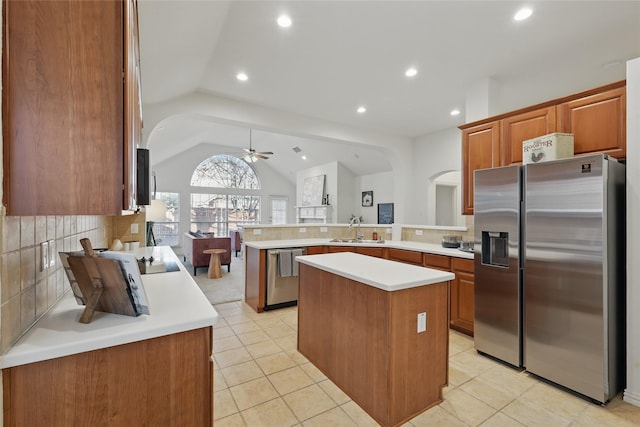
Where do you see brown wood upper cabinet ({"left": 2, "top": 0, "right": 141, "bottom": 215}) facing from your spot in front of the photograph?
facing to the right of the viewer

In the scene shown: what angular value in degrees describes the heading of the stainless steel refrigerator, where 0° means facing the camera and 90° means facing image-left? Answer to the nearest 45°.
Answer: approximately 45°

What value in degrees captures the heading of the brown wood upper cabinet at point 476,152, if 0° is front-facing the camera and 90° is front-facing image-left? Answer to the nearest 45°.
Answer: approximately 45°

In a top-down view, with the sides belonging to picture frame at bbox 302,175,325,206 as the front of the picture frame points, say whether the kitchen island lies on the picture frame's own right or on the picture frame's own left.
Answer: on the picture frame's own left

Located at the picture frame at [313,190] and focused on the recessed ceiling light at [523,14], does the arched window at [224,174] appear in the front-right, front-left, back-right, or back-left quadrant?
back-right

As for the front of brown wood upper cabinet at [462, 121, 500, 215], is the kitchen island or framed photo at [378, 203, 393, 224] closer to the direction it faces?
the kitchen island
